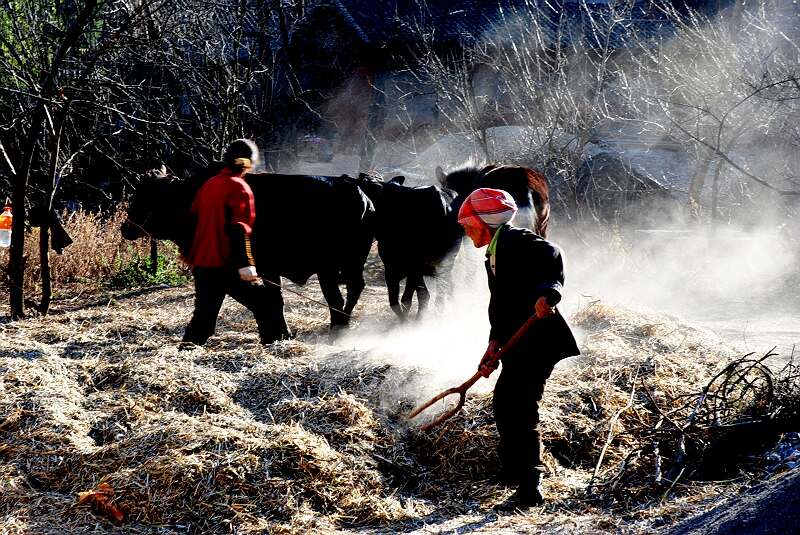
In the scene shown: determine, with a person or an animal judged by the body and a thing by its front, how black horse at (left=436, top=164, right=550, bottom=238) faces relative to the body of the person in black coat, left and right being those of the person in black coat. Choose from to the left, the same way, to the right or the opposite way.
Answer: the same way

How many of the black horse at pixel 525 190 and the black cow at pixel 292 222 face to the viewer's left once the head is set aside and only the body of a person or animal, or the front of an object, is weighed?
2

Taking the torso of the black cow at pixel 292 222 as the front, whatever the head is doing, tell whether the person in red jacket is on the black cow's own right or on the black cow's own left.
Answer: on the black cow's own left

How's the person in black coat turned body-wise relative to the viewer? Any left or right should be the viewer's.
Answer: facing to the left of the viewer

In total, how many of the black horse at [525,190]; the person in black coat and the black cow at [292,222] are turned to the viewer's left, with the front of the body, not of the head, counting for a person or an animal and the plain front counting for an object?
3

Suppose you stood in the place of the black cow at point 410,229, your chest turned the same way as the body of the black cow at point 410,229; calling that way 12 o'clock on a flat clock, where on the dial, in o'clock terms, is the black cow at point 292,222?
the black cow at point 292,222 is roughly at 12 o'clock from the black cow at point 410,229.

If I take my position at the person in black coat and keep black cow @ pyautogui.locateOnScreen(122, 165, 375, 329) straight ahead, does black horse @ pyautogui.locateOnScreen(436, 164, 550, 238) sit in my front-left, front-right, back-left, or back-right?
front-right

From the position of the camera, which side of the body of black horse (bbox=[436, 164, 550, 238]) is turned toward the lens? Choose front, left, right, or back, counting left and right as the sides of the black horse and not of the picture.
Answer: left

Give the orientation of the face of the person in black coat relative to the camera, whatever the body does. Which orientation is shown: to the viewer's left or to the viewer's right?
to the viewer's left

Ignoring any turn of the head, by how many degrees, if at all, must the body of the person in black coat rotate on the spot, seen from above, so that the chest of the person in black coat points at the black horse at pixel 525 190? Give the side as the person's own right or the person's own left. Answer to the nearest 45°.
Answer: approximately 90° to the person's own right

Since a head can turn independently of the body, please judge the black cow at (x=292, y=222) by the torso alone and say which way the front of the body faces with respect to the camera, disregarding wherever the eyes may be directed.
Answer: to the viewer's left

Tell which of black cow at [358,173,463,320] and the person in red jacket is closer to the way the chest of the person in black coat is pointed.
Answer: the person in red jacket

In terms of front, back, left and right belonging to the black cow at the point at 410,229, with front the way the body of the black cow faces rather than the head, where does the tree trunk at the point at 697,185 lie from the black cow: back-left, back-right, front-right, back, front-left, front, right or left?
back

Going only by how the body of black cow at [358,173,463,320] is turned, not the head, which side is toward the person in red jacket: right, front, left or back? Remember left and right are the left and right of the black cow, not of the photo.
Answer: front

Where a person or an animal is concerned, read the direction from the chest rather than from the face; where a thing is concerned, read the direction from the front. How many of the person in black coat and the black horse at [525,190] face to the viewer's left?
2
